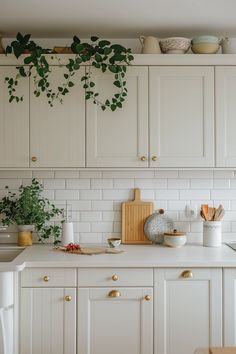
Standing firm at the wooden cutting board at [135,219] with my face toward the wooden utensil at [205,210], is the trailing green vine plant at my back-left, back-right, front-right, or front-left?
back-right

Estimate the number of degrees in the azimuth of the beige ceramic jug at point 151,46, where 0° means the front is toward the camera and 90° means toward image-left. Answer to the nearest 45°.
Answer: approximately 270°

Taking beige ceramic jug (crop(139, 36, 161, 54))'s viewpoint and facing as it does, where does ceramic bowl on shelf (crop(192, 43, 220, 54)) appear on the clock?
The ceramic bowl on shelf is roughly at 12 o'clock from the beige ceramic jug.
